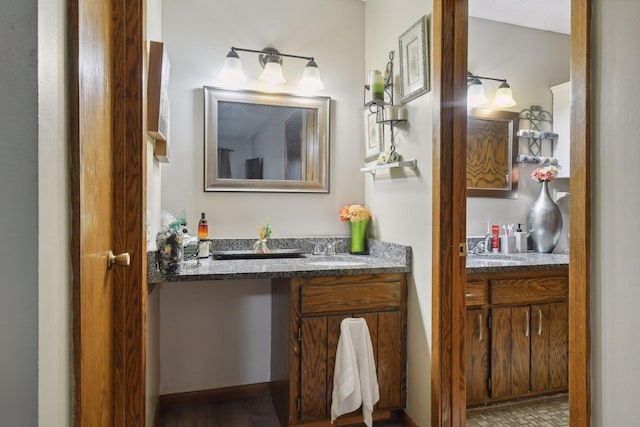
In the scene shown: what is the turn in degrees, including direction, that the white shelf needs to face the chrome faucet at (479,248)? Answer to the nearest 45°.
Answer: approximately 180°

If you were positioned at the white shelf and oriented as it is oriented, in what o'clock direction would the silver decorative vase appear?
The silver decorative vase is roughly at 6 o'clock from the white shelf.

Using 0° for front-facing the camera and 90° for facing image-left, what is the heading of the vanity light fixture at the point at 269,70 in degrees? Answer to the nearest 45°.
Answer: approximately 0°

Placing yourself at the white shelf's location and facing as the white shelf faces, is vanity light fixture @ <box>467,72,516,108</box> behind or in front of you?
behind

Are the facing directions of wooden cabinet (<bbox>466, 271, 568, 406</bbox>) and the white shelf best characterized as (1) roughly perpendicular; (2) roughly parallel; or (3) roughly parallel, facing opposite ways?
roughly perpendicular

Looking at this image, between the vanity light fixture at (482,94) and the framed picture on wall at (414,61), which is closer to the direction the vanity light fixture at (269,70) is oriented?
the framed picture on wall

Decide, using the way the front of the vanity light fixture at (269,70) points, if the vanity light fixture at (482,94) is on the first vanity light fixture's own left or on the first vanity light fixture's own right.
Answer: on the first vanity light fixture's own left

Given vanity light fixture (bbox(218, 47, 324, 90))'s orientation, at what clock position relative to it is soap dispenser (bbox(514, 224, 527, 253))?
The soap dispenser is roughly at 9 o'clock from the vanity light fixture.

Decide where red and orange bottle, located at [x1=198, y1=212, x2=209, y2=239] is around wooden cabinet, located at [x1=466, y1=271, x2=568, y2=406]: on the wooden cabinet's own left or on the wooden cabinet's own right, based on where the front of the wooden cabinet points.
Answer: on the wooden cabinet's own right

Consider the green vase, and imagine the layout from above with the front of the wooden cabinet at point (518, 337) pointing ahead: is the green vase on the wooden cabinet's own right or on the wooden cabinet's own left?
on the wooden cabinet's own right
